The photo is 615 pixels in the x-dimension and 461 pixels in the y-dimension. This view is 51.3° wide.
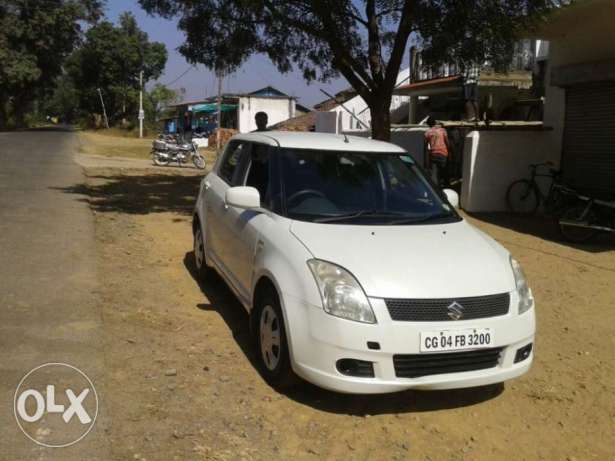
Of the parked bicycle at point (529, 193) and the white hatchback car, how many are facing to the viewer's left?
1

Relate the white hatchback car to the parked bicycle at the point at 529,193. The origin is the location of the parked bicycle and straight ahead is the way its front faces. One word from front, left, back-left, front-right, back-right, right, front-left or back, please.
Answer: left

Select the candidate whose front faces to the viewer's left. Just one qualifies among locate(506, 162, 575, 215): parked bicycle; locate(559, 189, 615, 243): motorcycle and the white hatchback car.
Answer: the parked bicycle

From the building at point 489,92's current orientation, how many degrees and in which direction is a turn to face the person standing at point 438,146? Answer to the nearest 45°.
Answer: approximately 45° to its left

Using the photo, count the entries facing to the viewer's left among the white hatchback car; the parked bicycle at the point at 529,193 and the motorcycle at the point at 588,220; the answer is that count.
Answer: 1

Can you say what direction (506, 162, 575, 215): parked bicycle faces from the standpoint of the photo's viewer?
facing to the left of the viewer

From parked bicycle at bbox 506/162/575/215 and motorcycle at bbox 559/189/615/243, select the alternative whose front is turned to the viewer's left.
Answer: the parked bicycle

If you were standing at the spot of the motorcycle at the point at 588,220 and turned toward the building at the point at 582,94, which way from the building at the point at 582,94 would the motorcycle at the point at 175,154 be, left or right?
left

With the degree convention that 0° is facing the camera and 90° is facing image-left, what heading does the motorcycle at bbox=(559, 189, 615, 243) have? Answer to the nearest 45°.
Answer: approximately 270°

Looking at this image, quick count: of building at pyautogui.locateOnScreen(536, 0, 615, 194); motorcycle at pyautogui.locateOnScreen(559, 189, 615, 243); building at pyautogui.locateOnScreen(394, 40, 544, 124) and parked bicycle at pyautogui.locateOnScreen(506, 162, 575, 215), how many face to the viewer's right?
1

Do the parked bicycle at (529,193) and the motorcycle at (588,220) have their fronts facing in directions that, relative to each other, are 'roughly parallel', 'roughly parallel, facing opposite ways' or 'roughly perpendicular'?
roughly parallel, facing opposite ways

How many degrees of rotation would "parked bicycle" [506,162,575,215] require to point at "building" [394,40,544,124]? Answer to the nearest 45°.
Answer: approximately 90° to its right
